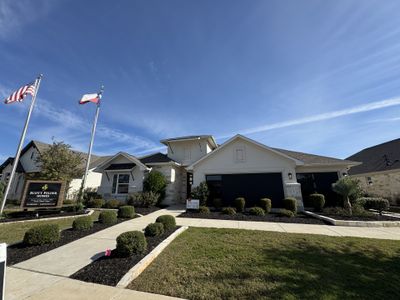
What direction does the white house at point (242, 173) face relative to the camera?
toward the camera

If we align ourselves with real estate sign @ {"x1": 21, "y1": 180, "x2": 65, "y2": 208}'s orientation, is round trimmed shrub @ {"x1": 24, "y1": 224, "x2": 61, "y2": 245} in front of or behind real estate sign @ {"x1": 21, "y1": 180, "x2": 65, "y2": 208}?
in front

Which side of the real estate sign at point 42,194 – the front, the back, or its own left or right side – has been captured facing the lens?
front

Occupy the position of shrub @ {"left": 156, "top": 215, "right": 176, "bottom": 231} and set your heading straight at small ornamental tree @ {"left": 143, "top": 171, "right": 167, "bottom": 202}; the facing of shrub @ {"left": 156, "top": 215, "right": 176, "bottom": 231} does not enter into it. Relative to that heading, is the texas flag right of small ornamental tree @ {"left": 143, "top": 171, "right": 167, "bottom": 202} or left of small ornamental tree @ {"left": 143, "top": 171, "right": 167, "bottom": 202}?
left

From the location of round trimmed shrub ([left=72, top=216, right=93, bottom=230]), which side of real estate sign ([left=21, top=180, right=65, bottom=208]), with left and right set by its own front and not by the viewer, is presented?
front

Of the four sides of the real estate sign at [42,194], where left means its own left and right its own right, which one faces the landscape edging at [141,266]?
front

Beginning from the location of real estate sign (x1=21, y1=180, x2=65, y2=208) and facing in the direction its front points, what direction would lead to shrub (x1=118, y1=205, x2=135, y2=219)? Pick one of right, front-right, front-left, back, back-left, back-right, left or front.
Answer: front-left

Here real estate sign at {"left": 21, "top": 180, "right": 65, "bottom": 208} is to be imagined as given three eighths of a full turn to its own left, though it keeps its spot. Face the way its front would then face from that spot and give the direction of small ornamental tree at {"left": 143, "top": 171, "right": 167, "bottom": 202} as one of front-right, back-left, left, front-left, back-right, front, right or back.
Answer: front-right

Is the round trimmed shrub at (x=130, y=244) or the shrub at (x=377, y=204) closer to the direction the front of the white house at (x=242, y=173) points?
the round trimmed shrub

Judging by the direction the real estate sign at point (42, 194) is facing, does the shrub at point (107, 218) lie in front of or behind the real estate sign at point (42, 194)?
in front

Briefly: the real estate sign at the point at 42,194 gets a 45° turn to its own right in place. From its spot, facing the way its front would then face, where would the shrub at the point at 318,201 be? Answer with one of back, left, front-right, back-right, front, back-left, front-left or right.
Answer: left

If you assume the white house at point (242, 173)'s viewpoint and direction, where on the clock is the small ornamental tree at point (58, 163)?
The small ornamental tree is roughly at 3 o'clock from the white house.

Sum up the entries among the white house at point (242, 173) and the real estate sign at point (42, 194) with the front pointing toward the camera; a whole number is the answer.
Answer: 2

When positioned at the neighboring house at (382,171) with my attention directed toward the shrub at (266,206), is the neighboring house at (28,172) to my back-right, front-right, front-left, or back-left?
front-right
